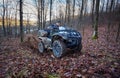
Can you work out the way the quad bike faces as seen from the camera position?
facing the viewer and to the right of the viewer
